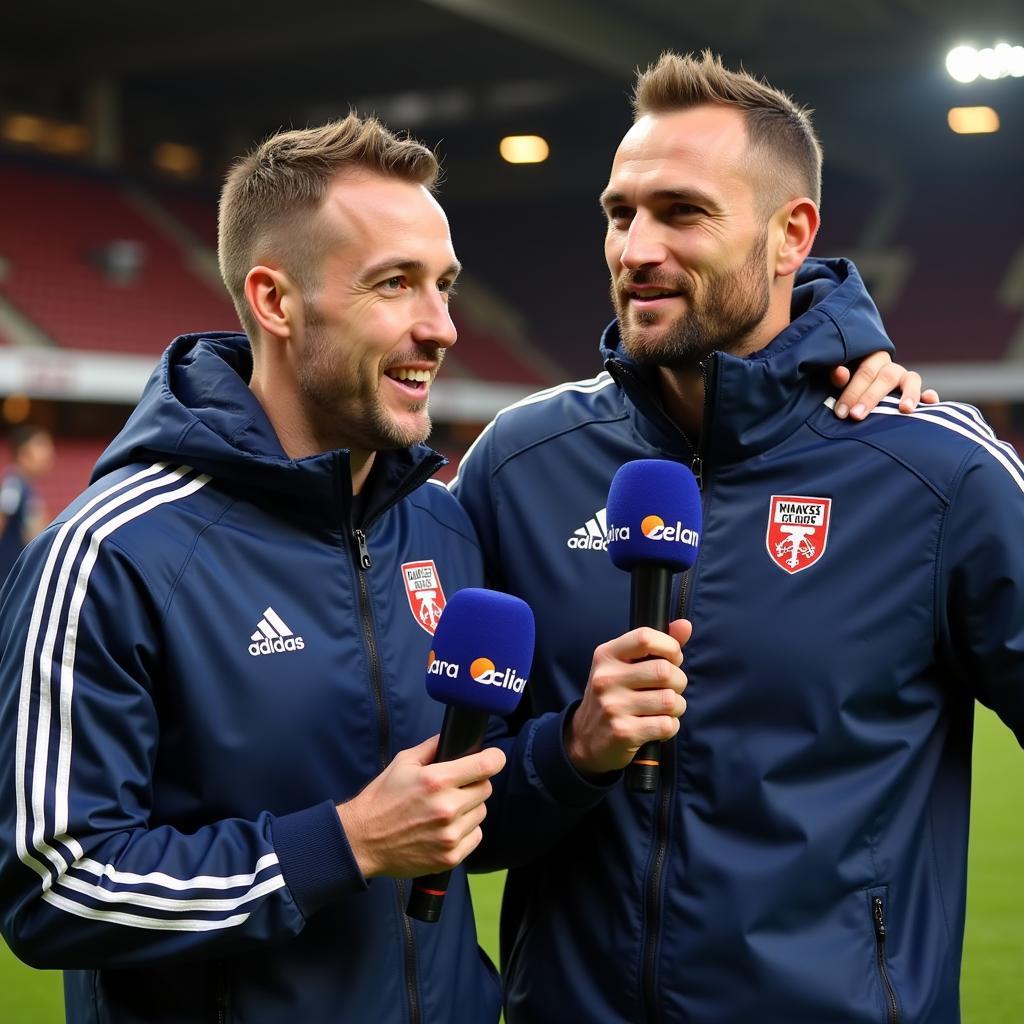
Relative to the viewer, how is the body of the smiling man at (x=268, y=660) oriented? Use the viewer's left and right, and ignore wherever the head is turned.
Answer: facing the viewer and to the right of the viewer

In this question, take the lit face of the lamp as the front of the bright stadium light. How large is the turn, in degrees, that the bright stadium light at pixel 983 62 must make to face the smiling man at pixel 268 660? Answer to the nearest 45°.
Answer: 0° — it already faces them

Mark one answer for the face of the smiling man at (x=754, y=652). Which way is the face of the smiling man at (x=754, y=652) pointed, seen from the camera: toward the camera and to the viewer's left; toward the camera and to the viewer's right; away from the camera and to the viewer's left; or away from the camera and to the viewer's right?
toward the camera and to the viewer's left

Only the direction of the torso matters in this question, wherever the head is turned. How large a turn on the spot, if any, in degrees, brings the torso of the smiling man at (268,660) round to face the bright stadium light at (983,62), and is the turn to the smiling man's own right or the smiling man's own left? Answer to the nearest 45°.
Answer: approximately 90° to the smiling man's own left

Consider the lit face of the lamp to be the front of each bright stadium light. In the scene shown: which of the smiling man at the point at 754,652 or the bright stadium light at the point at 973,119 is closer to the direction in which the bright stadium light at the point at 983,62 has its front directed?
the smiling man

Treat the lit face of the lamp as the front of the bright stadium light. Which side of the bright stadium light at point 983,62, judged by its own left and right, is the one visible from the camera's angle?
front

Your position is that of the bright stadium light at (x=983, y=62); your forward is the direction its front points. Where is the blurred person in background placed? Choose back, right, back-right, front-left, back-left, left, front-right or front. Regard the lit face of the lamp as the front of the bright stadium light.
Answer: front-right

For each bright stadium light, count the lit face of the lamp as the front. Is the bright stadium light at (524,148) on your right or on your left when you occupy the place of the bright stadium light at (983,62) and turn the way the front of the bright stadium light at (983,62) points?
on your right
